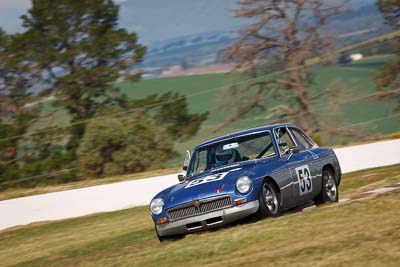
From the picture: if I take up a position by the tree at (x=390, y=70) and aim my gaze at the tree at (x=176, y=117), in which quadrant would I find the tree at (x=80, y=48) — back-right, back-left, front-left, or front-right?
front-right

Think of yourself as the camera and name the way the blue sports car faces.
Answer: facing the viewer and to the left of the viewer

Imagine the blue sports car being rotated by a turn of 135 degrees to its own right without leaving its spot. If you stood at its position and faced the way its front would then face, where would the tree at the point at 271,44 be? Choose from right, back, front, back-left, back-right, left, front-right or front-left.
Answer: front

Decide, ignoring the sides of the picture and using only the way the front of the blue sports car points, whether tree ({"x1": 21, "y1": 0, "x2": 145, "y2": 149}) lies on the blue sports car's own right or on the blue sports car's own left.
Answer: on the blue sports car's own right

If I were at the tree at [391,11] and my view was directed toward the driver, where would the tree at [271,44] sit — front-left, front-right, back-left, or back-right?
front-right

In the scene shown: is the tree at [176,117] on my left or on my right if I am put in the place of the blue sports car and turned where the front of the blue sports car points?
on my right

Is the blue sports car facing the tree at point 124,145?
no

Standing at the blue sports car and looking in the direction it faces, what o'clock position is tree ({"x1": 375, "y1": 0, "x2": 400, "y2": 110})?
The tree is roughly at 5 o'clock from the blue sports car.

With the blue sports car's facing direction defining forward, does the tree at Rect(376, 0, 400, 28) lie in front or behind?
behind
